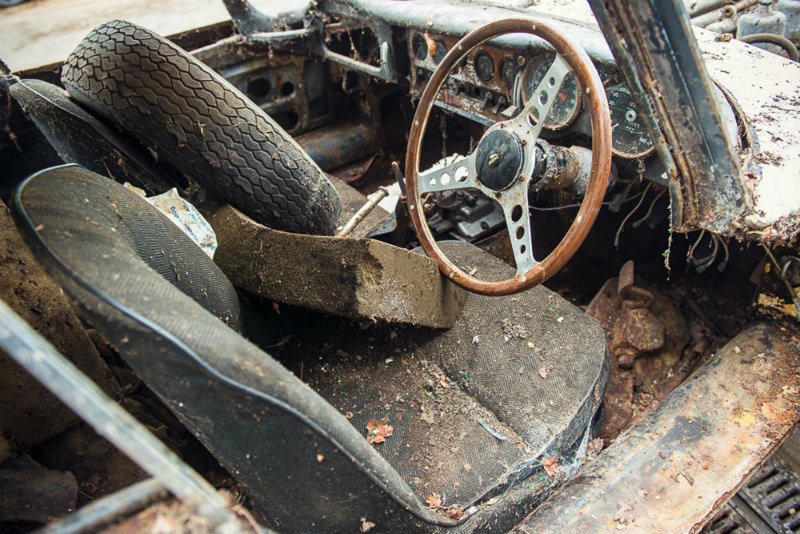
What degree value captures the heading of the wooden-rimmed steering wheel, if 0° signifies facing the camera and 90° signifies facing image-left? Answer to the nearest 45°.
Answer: approximately 45°

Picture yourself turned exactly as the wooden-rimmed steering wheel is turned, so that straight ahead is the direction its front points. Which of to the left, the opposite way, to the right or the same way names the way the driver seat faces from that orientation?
the opposite way

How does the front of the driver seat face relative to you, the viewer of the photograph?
facing away from the viewer and to the right of the viewer
